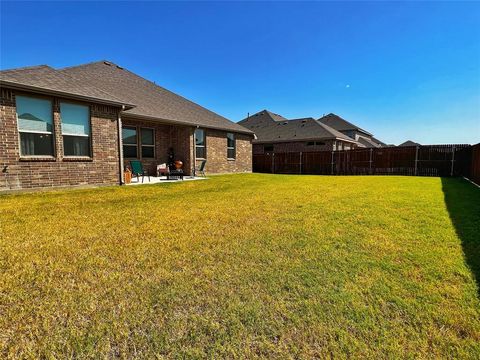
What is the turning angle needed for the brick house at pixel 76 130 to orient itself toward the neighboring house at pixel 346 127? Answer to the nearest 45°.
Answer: approximately 90° to its right

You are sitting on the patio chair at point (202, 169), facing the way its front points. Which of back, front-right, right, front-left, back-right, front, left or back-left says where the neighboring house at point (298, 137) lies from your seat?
back-right

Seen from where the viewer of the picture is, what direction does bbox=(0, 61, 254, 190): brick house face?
facing away from the viewer and to the left of the viewer

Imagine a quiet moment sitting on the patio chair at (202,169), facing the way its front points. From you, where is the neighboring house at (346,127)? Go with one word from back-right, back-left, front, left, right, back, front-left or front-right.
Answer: back-right

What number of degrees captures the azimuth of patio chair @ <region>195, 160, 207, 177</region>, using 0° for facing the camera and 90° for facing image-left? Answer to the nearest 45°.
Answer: approximately 90°

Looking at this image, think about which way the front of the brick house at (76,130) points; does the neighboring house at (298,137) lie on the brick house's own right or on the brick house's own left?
on the brick house's own right
